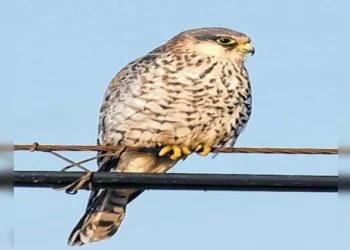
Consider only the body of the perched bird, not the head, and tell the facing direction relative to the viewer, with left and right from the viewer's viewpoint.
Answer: facing the viewer and to the right of the viewer
